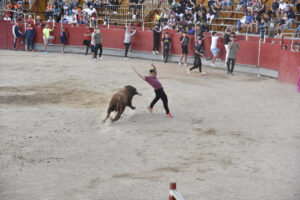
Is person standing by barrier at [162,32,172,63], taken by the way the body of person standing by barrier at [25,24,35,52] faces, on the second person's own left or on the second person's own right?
on the second person's own left

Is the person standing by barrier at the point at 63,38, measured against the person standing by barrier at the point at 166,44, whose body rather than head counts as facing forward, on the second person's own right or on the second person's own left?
on the second person's own right

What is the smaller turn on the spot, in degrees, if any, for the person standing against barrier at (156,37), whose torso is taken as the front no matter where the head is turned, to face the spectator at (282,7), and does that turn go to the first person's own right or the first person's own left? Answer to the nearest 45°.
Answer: approximately 90° to the first person's own left

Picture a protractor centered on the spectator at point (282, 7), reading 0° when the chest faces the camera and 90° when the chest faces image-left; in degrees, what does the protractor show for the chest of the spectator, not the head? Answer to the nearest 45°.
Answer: approximately 45°

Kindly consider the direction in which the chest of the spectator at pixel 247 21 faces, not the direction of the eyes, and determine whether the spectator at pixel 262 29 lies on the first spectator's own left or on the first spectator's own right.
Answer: on the first spectator's own left

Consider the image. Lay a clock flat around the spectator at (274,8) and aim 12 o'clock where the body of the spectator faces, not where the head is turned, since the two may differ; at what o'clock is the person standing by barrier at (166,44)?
The person standing by barrier is roughly at 1 o'clock from the spectator.

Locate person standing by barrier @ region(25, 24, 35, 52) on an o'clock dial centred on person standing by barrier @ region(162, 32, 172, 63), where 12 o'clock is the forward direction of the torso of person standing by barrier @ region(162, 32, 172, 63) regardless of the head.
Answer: person standing by barrier @ region(25, 24, 35, 52) is roughly at 4 o'clock from person standing by barrier @ region(162, 32, 172, 63).

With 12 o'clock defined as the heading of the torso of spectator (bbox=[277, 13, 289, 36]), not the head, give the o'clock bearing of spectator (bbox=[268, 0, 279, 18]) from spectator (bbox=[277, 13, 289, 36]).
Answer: spectator (bbox=[268, 0, 279, 18]) is roughly at 4 o'clock from spectator (bbox=[277, 13, 289, 36]).

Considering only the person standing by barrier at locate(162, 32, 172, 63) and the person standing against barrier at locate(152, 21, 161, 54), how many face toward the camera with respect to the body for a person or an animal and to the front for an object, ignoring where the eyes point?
2
